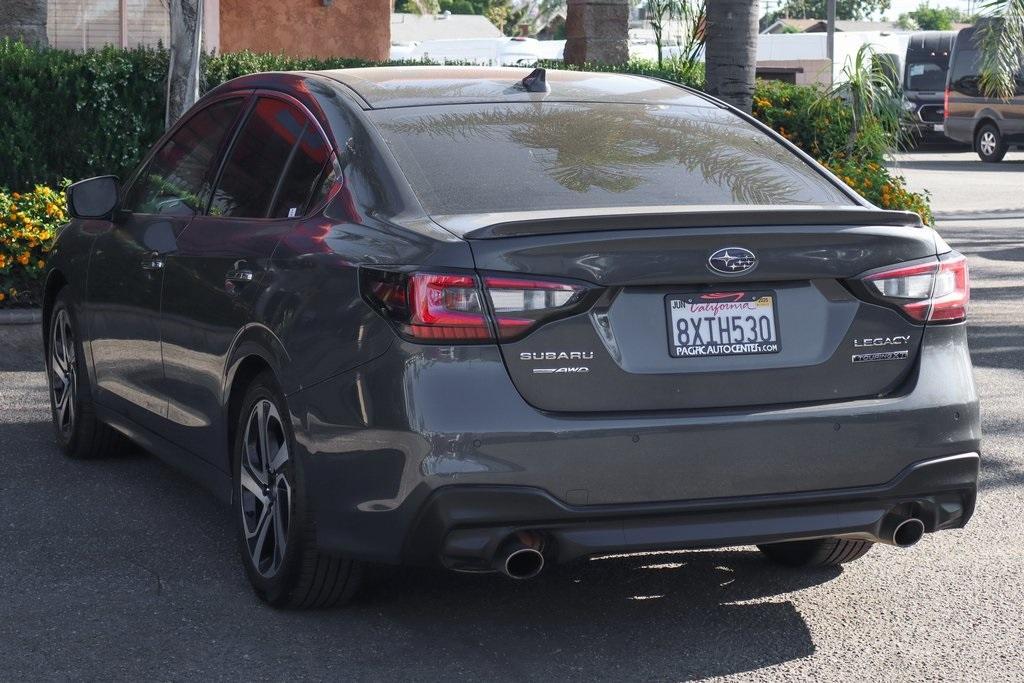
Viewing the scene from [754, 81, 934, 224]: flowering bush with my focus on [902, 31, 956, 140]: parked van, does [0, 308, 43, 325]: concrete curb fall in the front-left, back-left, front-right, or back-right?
back-left

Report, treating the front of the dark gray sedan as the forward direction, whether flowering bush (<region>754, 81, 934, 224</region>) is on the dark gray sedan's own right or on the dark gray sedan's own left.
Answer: on the dark gray sedan's own right

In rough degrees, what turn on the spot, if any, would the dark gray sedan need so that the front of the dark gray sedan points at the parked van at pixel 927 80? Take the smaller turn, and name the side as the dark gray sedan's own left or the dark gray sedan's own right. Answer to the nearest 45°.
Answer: approximately 45° to the dark gray sedan's own right

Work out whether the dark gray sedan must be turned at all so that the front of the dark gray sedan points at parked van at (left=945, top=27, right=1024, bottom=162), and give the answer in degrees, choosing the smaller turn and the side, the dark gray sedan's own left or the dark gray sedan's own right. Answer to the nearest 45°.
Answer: approximately 45° to the dark gray sedan's own right

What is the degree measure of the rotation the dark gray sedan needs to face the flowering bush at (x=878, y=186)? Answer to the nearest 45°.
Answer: approximately 45° to its right

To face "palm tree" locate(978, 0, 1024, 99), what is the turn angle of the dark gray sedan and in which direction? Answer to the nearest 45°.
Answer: approximately 45° to its right

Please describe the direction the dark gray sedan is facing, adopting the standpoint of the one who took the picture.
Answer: facing away from the viewer and to the left of the viewer
